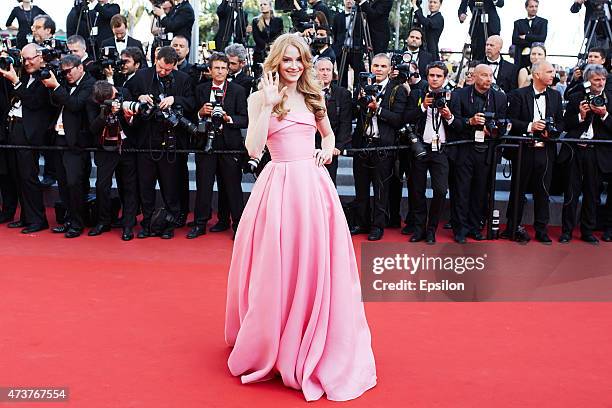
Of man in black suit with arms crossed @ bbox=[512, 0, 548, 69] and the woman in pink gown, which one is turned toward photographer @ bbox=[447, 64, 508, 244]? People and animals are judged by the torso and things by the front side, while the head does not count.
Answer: man in black suit with arms crossed @ bbox=[512, 0, 548, 69]

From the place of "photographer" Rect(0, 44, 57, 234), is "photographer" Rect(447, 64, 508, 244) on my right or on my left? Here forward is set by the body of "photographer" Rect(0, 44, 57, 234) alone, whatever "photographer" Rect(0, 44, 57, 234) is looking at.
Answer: on my left

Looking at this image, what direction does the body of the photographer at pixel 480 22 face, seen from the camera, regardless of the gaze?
toward the camera

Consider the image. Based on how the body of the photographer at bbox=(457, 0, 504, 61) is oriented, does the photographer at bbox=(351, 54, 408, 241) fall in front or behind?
in front

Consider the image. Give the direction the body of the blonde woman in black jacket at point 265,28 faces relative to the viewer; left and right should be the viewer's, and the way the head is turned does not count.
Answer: facing the viewer

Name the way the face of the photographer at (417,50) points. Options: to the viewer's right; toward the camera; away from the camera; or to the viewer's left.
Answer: toward the camera

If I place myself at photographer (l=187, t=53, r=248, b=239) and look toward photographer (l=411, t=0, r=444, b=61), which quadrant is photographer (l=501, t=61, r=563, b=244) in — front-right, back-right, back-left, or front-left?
front-right

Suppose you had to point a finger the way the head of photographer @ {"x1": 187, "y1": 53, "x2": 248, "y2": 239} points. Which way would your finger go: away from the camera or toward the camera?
toward the camera

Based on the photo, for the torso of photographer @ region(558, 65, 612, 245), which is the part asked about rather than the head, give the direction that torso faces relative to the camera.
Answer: toward the camera

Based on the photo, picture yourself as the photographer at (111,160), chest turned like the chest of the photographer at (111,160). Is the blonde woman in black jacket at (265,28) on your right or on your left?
on your left

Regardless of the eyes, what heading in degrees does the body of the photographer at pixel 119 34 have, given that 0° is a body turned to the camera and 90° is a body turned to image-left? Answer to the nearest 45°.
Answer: approximately 0°

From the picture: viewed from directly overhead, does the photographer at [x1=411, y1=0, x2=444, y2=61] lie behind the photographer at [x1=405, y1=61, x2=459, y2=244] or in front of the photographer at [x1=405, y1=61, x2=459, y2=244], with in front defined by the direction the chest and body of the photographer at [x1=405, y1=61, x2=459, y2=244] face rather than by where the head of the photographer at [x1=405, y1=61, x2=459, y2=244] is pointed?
behind

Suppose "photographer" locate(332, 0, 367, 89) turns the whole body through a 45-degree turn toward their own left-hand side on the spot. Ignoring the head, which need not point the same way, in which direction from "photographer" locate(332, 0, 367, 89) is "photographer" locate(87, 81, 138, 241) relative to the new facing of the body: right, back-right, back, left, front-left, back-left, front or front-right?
right

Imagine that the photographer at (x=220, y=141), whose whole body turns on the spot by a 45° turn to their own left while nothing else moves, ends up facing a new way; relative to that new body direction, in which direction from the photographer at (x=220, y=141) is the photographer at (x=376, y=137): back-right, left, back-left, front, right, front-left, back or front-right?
front-left
